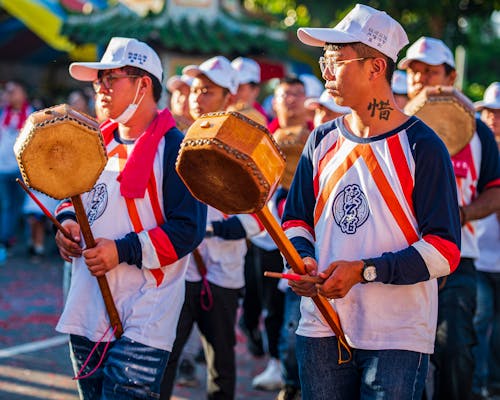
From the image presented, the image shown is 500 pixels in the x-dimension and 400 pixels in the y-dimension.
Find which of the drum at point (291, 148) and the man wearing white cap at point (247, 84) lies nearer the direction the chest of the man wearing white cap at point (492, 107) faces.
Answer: the drum

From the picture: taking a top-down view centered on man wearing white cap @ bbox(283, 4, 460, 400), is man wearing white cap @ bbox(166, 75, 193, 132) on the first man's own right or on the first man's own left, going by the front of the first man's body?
on the first man's own right

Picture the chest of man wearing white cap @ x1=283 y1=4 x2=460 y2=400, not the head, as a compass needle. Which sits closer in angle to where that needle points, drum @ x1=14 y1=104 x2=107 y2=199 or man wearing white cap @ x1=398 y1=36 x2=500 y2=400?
the drum
